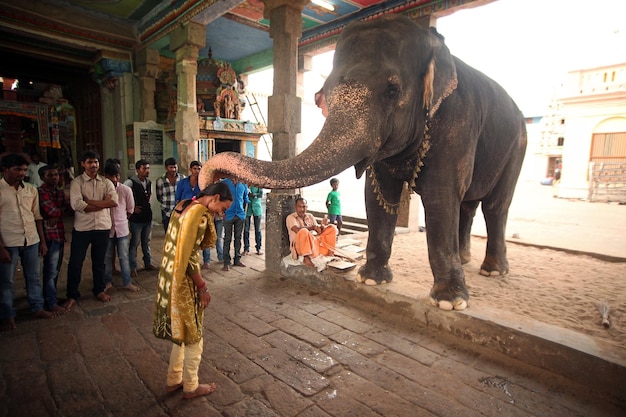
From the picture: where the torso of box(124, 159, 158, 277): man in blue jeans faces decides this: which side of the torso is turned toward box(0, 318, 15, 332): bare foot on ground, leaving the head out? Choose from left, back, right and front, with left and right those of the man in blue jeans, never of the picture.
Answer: right

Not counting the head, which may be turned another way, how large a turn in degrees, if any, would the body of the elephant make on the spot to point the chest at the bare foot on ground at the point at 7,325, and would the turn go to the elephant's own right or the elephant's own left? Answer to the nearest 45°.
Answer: approximately 45° to the elephant's own right

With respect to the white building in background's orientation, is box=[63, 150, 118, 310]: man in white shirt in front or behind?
in front

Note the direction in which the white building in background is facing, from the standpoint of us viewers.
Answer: facing the viewer and to the left of the viewer

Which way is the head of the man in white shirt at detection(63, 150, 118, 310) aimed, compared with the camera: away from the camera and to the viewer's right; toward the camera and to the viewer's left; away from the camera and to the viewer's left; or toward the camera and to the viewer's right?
toward the camera and to the viewer's right

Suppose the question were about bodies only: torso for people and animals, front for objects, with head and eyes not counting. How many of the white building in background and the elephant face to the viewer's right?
0

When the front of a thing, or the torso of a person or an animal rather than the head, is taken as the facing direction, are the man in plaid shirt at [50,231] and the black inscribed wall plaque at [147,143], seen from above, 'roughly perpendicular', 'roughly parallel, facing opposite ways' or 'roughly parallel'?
roughly parallel

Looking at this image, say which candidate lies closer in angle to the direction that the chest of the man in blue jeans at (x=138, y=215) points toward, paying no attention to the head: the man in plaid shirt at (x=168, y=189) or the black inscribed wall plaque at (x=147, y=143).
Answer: the man in plaid shirt

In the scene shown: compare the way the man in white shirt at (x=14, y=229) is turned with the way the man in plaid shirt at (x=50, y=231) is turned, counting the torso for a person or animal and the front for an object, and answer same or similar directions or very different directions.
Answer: same or similar directions

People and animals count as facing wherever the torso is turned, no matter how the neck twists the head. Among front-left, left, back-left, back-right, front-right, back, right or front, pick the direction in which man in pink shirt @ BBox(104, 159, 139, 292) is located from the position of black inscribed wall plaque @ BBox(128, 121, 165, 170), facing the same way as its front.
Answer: front-right

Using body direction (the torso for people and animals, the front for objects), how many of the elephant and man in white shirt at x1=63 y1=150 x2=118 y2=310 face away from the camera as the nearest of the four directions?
0

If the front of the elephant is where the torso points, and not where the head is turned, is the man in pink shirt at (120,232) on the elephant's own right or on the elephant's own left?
on the elephant's own right

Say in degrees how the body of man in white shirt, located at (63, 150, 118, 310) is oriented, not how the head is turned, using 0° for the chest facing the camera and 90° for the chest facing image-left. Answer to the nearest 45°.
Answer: approximately 315°

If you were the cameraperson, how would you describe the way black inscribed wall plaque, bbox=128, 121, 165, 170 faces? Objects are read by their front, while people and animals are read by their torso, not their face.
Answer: facing the viewer and to the right of the viewer

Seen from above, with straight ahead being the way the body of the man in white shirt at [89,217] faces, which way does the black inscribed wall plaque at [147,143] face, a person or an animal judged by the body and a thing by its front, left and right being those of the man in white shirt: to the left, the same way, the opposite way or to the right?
the same way

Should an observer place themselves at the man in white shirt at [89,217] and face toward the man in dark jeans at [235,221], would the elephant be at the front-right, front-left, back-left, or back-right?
front-right

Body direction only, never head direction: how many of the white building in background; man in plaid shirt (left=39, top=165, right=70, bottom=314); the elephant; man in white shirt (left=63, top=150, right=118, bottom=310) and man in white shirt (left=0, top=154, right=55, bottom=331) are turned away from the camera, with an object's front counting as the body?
0
